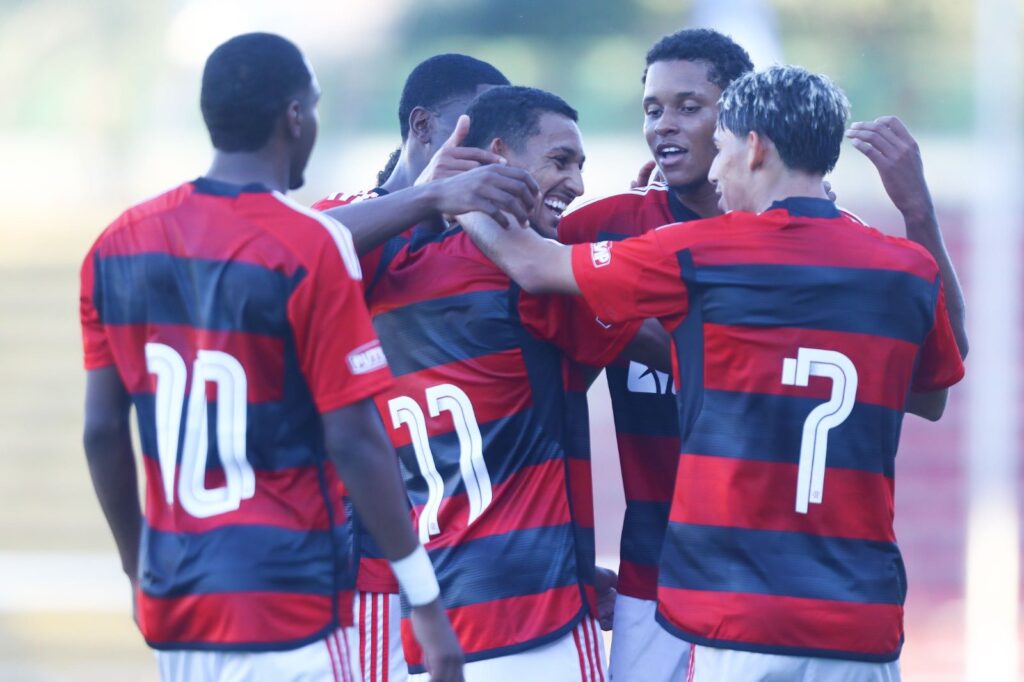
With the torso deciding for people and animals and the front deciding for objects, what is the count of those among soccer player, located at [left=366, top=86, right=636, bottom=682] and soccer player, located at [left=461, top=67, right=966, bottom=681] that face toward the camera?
0

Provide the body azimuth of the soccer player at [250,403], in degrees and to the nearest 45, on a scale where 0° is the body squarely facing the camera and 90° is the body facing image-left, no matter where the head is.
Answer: approximately 225°

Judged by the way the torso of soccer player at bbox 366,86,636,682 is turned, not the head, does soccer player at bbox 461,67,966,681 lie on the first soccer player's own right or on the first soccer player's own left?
on the first soccer player's own right

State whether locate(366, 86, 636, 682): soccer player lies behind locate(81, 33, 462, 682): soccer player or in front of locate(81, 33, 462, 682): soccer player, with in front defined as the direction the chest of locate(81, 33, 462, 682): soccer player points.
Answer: in front

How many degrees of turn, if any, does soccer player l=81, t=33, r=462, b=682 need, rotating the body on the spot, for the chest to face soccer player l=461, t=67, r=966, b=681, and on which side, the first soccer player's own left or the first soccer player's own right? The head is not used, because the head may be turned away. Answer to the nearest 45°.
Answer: approximately 45° to the first soccer player's own right

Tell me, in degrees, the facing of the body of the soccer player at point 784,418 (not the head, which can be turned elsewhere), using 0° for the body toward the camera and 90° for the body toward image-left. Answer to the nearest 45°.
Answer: approximately 135°

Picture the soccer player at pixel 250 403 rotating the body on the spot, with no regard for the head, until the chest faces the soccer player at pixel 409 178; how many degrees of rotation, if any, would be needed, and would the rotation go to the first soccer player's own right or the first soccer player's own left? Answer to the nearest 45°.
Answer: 0° — they already face them

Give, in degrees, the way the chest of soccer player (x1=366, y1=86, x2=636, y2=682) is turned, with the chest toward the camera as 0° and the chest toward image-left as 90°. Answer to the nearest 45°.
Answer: approximately 225°

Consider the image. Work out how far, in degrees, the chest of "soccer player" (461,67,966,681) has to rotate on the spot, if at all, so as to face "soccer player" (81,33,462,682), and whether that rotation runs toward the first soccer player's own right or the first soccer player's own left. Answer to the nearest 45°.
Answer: approximately 45° to the first soccer player's own left

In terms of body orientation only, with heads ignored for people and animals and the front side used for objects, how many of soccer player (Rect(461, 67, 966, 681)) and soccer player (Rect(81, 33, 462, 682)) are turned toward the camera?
0

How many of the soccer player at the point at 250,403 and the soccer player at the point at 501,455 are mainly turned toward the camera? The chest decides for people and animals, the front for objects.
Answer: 0
